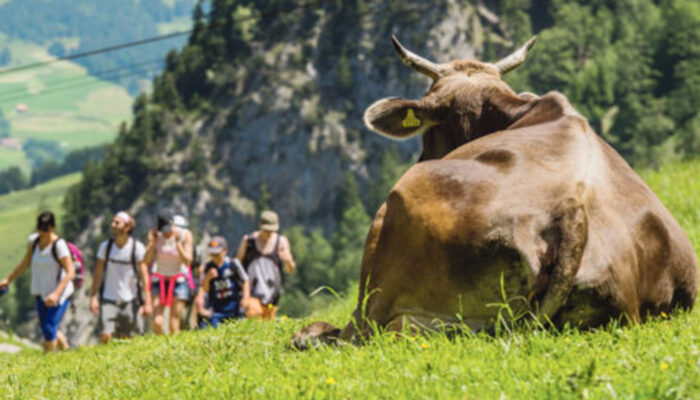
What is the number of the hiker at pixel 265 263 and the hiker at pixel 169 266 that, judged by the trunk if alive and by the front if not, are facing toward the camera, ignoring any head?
2

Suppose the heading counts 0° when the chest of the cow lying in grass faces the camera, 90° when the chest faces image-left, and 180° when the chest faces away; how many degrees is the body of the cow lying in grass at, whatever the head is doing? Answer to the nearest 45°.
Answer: approximately 180°

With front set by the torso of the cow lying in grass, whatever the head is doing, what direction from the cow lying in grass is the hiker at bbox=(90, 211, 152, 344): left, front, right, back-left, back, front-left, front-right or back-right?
front-left

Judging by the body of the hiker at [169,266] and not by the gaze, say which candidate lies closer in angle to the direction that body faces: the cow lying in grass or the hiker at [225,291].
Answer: the cow lying in grass

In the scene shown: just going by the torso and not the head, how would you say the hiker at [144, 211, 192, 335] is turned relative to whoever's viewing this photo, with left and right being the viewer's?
facing the viewer

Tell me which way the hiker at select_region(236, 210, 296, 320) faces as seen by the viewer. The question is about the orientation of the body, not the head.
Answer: toward the camera

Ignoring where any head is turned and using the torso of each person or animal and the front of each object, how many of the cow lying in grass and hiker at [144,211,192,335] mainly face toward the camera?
1

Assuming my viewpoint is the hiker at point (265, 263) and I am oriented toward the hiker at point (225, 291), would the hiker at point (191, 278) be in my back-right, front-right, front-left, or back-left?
front-right

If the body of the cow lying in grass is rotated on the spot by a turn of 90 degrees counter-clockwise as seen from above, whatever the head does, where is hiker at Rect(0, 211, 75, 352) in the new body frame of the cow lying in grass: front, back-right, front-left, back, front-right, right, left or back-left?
front-right

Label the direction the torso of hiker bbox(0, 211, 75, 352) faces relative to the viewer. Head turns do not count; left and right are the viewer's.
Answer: facing the viewer and to the left of the viewer

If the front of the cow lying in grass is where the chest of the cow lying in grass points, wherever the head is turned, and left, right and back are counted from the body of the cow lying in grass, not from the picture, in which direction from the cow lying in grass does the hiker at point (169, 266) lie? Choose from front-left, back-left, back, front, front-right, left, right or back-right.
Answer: front-left

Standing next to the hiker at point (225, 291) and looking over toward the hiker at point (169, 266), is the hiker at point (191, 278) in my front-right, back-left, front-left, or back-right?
front-right

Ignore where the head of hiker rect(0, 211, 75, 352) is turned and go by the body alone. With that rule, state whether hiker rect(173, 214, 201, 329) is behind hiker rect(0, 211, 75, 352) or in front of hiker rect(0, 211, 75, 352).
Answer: behind
